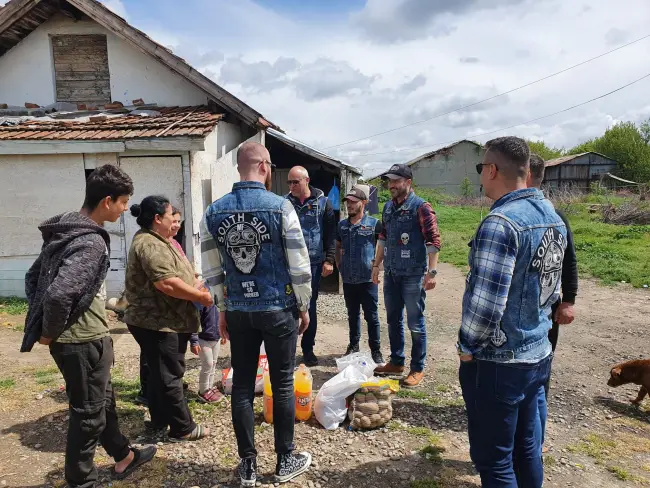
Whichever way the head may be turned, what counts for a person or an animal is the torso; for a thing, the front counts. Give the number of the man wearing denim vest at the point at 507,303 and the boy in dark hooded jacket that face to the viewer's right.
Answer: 1

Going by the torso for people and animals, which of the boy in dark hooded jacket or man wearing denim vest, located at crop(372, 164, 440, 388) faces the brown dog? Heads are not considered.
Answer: the boy in dark hooded jacket

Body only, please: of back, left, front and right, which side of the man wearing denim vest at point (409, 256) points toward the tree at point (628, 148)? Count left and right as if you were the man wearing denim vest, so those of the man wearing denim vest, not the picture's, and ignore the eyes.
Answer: back

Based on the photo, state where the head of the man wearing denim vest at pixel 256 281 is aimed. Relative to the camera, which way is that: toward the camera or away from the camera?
away from the camera

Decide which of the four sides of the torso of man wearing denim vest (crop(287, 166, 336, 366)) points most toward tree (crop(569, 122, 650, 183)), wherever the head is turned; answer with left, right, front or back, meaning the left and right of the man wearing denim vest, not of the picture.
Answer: back

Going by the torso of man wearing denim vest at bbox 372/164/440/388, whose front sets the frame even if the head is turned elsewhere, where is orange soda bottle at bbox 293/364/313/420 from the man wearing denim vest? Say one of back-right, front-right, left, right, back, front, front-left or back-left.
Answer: front

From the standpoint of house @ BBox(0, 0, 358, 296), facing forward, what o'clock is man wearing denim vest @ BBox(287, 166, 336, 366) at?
The man wearing denim vest is roughly at 11 o'clock from the house.

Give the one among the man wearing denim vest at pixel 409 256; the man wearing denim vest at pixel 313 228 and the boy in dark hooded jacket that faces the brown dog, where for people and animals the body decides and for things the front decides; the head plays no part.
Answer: the boy in dark hooded jacket

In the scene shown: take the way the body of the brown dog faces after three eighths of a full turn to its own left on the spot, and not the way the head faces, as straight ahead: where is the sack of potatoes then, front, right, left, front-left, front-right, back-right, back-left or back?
right

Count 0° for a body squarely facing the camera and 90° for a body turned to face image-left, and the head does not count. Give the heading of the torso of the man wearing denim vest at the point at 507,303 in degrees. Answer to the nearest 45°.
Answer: approximately 135°

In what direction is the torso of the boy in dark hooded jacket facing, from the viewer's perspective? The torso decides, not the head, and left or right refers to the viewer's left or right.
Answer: facing to the right of the viewer

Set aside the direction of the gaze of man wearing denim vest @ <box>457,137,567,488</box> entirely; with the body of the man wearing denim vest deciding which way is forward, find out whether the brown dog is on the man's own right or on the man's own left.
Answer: on the man's own right

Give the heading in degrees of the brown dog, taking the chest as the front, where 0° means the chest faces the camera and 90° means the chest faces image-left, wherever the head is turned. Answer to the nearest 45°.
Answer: approximately 90°

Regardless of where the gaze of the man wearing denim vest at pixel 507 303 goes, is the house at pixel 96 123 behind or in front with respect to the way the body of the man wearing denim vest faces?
in front

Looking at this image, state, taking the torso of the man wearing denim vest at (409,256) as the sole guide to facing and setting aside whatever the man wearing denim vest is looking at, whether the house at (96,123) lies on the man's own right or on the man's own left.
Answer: on the man's own right

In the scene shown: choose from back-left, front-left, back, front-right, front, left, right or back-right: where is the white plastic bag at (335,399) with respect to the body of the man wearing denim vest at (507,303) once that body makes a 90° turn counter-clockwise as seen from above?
right

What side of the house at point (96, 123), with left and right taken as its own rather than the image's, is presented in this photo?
front

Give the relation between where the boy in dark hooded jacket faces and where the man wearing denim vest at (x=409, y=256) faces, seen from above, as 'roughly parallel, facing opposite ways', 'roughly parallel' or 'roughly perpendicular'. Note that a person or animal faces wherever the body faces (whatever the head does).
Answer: roughly parallel, facing opposite ways

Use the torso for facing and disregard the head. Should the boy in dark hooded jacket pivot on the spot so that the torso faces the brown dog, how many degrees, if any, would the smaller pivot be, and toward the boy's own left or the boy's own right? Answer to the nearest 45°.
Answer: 0° — they already face it
